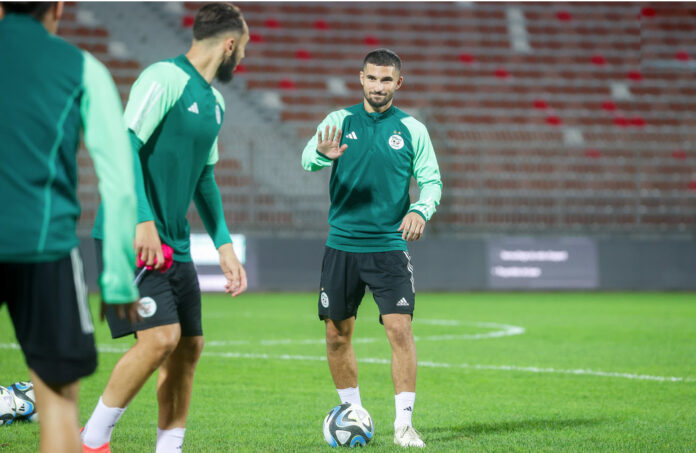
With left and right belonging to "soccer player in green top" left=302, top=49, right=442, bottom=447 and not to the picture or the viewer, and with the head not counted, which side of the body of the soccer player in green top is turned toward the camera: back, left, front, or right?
front

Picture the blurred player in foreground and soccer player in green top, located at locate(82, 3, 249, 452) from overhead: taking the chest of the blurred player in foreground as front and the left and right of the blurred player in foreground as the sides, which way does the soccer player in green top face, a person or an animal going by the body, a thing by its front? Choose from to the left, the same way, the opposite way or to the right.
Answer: to the right

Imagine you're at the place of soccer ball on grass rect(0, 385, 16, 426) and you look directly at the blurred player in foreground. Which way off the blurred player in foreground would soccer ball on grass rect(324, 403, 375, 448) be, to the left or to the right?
left

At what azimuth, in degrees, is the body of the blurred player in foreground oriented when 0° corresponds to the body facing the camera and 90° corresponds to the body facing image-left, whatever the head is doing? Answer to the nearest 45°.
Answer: approximately 225°

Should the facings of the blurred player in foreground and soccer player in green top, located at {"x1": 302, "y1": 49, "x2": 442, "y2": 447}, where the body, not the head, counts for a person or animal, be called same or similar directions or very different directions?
very different directions

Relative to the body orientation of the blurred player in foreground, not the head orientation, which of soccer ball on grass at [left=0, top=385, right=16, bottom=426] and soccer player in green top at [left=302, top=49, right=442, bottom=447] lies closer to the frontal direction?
the soccer player in green top

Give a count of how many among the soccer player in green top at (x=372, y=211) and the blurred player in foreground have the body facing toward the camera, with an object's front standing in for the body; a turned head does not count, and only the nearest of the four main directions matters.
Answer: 1

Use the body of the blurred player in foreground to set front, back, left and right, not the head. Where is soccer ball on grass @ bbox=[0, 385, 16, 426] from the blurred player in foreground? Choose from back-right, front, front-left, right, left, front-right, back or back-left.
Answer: front-left

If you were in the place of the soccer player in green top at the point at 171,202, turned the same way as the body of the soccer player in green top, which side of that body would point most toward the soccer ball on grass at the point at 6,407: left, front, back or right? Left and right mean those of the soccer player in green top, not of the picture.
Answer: back
